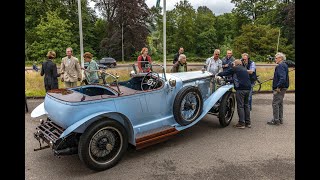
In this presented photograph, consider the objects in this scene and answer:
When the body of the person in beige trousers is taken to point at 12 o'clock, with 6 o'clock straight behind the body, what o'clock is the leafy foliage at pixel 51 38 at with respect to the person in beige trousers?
The leafy foliage is roughly at 6 o'clock from the person in beige trousers.

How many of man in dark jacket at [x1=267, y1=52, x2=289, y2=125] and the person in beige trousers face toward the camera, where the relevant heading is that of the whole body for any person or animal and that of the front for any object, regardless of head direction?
1

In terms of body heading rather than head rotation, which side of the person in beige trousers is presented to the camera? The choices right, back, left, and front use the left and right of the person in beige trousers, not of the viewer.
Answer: front

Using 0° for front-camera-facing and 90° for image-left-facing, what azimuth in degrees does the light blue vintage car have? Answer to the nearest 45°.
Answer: approximately 225°

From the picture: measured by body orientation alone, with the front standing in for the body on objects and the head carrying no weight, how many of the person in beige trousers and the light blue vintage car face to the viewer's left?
0

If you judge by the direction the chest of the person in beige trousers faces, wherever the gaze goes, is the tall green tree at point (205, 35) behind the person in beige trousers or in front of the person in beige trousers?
behind

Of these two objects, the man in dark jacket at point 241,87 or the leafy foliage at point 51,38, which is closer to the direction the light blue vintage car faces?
the man in dark jacket

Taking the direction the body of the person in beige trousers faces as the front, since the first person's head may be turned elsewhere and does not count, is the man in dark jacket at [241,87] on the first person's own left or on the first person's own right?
on the first person's own left

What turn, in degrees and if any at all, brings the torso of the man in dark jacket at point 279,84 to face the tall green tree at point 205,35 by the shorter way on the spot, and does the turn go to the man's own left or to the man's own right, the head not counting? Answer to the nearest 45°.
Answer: approximately 90° to the man's own right

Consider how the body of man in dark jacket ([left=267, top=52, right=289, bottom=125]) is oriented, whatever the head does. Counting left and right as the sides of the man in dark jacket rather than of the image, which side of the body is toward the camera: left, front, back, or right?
left

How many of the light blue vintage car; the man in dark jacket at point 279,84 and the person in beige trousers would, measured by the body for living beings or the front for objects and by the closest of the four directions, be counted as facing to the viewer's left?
1
